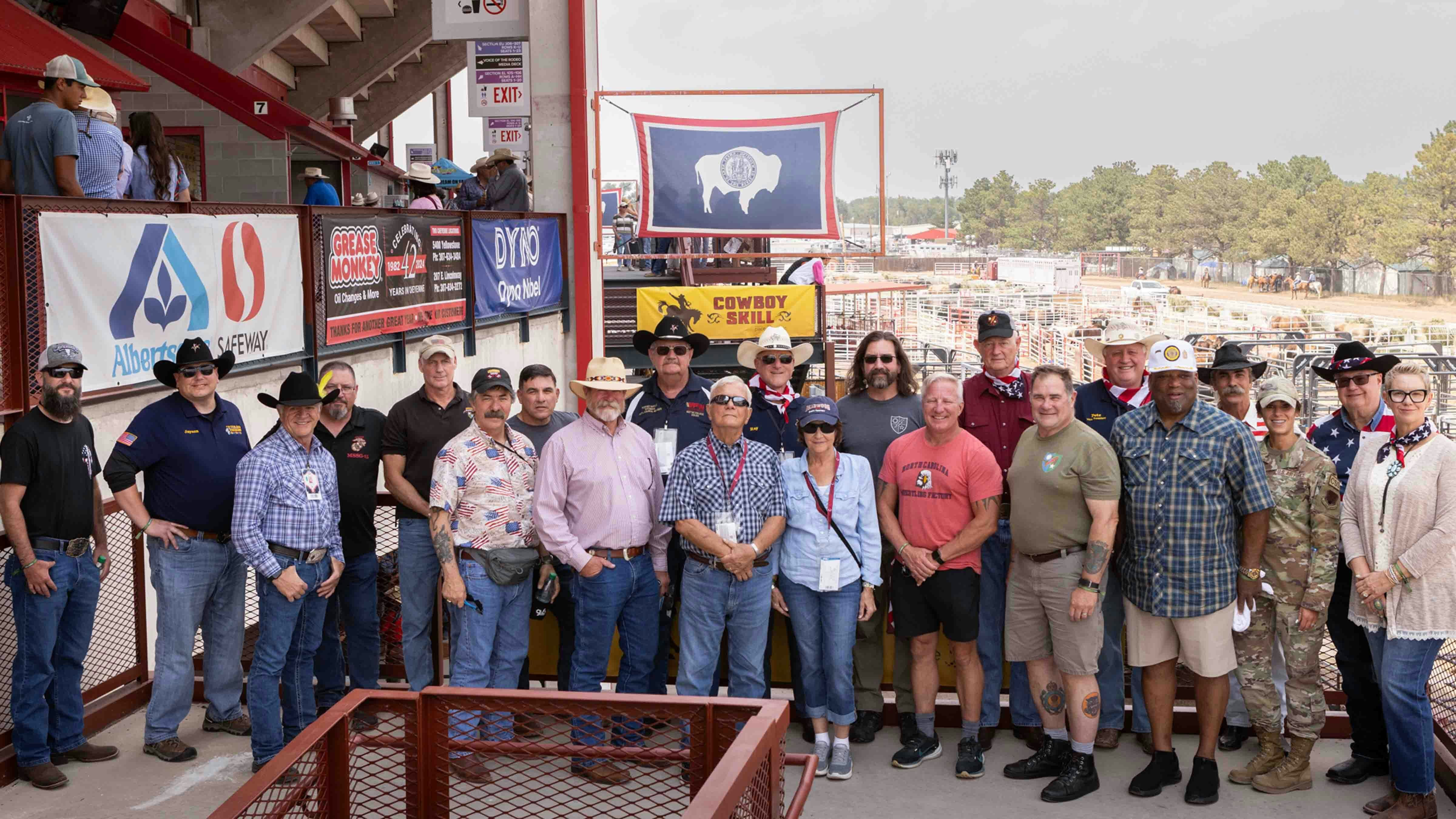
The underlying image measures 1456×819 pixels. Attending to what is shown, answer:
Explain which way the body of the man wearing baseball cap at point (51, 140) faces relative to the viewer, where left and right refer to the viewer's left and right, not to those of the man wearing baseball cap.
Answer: facing away from the viewer and to the right of the viewer

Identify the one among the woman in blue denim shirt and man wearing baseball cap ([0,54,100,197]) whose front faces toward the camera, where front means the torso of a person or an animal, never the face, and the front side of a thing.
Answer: the woman in blue denim shirt

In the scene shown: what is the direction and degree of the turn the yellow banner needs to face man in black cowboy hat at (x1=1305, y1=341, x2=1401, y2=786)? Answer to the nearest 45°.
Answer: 0° — it already faces them

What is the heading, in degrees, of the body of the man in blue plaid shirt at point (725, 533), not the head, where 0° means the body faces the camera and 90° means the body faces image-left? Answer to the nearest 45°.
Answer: approximately 0°

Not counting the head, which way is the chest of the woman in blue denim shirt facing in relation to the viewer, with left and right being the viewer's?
facing the viewer

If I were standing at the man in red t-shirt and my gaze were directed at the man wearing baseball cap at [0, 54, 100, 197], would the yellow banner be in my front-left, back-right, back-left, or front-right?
front-right

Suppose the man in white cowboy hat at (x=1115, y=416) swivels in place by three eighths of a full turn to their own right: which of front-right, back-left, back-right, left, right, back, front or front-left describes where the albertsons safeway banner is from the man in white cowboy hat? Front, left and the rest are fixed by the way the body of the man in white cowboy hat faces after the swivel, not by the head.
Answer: front-left

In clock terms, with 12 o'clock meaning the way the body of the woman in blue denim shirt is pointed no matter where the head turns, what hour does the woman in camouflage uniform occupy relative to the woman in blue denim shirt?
The woman in camouflage uniform is roughly at 9 o'clock from the woman in blue denim shirt.

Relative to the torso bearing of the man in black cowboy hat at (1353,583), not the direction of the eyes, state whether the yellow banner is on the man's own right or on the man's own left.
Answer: on the man's own right

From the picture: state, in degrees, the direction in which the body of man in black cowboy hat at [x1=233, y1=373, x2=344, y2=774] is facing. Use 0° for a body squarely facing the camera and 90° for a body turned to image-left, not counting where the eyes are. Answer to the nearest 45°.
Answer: approximately 315°

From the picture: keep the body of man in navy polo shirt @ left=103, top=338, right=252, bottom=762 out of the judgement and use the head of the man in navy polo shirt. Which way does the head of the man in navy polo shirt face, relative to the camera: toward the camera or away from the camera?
toward the camera

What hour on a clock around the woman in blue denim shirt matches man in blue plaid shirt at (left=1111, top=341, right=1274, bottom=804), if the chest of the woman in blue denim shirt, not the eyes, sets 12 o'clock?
The man in blue plaid shirt is roughly at 9 o'clock from the woman in blue denim shirt.

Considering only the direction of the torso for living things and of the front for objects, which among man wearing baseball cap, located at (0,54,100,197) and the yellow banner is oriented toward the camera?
the yellow banner

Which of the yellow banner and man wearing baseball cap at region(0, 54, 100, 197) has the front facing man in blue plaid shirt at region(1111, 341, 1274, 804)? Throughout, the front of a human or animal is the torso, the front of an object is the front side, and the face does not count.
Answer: the yellow banner

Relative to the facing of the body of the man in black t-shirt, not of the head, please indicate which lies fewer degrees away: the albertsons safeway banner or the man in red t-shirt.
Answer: the man in red t-shirt

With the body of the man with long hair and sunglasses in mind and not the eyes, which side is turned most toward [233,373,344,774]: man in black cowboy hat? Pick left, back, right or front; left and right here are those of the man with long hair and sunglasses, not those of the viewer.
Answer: right

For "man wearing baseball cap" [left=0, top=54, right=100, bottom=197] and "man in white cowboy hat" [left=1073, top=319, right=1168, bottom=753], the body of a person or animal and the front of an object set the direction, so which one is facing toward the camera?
the man in white cowboy hat
